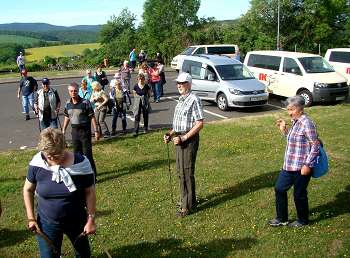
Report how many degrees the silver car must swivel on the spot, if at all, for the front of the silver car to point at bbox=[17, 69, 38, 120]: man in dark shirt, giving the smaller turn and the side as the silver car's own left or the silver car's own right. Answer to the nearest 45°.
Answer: approximately 135° to the silver car's own right

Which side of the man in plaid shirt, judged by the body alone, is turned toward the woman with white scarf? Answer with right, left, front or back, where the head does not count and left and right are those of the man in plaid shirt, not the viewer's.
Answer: front

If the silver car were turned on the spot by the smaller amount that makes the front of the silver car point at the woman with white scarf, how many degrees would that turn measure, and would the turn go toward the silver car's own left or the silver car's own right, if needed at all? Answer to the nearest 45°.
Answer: approximately 45° to the silver car's own right

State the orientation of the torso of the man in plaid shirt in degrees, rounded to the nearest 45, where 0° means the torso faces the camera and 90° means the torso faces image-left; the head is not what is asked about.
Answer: approximately 45°

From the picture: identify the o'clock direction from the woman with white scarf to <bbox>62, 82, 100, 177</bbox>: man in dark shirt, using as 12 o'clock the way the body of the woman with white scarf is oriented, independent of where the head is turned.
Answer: The man in dark shirt is roughly at 6 o'clock from the woman with white scarf.

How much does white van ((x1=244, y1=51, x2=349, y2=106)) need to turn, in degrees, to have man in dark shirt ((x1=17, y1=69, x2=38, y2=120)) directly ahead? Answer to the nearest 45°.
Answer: approximately 135° to its right

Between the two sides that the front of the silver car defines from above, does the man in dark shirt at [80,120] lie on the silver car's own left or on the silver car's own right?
on the silver car's own right

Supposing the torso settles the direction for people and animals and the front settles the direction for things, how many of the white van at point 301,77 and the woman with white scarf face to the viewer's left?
0

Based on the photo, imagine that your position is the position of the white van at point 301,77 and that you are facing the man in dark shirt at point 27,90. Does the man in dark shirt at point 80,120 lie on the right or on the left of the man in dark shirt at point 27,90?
left

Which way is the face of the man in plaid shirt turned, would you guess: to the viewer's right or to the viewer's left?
to the viewer's left

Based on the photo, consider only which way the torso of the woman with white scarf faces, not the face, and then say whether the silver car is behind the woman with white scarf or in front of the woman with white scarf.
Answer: behind

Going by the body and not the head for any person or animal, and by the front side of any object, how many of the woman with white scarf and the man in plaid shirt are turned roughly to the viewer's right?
0

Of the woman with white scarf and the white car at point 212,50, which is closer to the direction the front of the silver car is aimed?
the woman with white scarf

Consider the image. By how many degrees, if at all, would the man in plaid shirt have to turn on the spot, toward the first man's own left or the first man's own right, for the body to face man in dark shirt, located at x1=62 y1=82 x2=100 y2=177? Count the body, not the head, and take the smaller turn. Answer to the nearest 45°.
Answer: approximately 90° to the first man's own right
